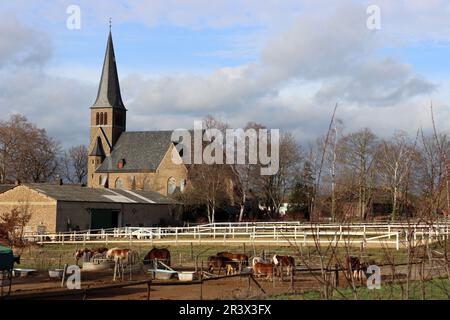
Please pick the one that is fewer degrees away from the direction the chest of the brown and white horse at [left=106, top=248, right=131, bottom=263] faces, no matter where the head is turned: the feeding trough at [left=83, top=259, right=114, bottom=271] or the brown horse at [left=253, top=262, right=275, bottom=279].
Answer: the feeding trough

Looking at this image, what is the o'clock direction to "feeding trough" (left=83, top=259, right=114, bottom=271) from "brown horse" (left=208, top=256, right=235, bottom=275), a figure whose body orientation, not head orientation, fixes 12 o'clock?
The feeding trough is roughly at 12 o'clock from the brown horse.

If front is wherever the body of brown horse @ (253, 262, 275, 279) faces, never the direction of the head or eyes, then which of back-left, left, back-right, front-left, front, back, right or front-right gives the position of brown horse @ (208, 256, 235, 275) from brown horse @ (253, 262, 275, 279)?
front-right

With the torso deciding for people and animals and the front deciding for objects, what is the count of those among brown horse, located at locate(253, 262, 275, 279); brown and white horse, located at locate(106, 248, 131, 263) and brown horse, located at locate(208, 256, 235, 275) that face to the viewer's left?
2

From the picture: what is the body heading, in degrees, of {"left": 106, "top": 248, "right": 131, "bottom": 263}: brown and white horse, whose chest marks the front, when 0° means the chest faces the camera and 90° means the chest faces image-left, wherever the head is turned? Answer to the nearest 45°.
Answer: approximately 90°

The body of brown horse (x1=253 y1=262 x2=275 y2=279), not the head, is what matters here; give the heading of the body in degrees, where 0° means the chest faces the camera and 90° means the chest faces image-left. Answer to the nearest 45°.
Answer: approximately 90°

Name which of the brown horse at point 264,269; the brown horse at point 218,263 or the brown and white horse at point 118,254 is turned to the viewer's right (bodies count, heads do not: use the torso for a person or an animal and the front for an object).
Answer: the brown horse at point 218,263
